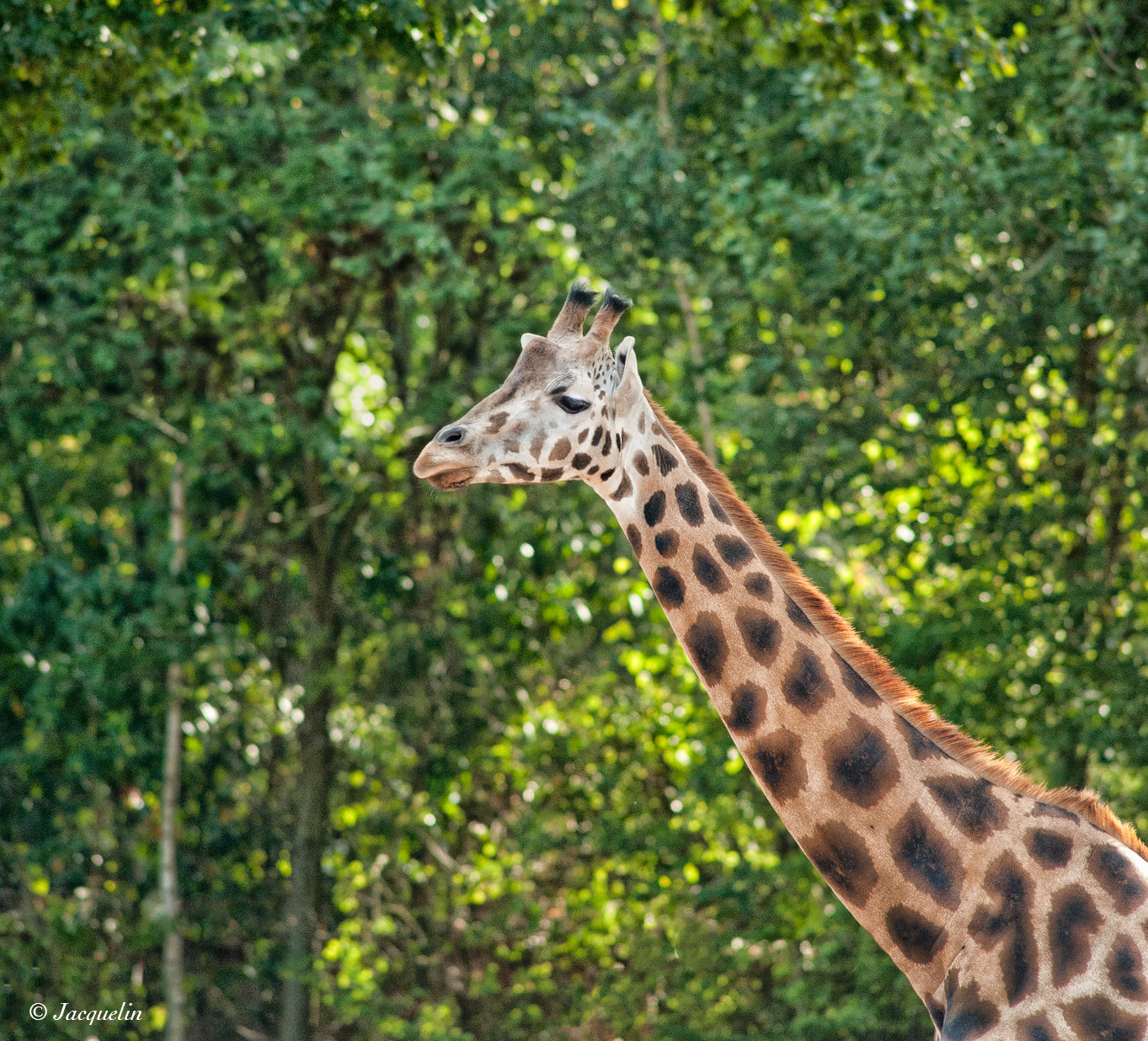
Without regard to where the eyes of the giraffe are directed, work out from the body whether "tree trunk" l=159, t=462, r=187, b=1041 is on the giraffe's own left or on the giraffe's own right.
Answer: on the giraffe's own right

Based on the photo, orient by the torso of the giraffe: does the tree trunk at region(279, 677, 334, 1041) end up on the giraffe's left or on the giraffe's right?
on the giraffe's right

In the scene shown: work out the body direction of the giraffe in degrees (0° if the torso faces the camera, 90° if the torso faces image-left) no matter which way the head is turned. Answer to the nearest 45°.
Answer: approximately 90°
